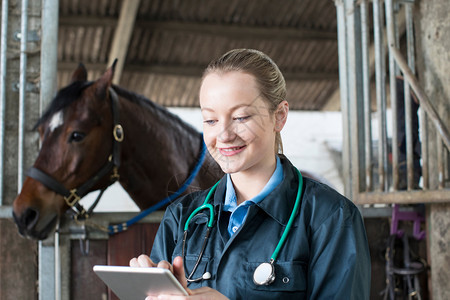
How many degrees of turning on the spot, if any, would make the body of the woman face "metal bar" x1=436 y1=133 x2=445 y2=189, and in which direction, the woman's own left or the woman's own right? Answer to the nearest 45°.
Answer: approximately 180°

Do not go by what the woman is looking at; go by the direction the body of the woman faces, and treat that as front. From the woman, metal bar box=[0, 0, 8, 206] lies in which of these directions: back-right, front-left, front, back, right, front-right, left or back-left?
right

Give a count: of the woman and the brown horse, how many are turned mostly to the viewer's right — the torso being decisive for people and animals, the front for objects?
0

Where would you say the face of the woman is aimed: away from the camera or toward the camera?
toward the camera

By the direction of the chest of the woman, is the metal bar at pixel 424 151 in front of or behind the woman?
behind

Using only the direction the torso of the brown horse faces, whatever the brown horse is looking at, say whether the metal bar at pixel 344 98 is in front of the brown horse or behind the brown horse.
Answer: behind

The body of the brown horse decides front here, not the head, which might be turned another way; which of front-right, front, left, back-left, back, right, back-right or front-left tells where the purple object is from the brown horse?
back-left

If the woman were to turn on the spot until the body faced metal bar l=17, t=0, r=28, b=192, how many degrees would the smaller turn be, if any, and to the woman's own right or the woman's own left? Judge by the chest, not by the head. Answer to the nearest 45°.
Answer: approximately 90° to the woman's own right

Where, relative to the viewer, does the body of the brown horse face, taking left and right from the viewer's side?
facing the viewer and to the left of the viewer

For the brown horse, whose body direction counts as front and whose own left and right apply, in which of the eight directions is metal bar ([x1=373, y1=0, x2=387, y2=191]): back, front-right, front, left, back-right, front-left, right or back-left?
back-left
